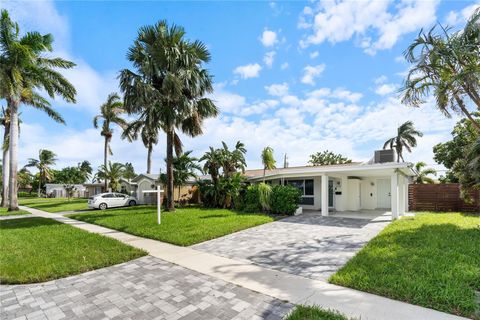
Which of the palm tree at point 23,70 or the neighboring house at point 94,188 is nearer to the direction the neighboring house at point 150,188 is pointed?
the palm tree

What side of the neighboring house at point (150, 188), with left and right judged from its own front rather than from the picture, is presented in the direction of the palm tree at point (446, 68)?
left

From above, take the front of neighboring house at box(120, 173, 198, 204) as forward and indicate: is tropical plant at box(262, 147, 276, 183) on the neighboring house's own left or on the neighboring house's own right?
on the neighboring house's own left

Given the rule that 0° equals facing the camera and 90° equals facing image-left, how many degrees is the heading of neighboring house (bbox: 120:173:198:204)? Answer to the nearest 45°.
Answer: approximately 45°

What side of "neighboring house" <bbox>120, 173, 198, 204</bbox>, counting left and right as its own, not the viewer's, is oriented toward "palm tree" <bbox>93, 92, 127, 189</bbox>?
right

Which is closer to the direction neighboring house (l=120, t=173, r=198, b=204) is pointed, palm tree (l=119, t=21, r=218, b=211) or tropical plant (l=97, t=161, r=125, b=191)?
the palm tree

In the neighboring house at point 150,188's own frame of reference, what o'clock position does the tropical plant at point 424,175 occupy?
The tropical plant is roughly at 8 o'clock from the neighboring house.
